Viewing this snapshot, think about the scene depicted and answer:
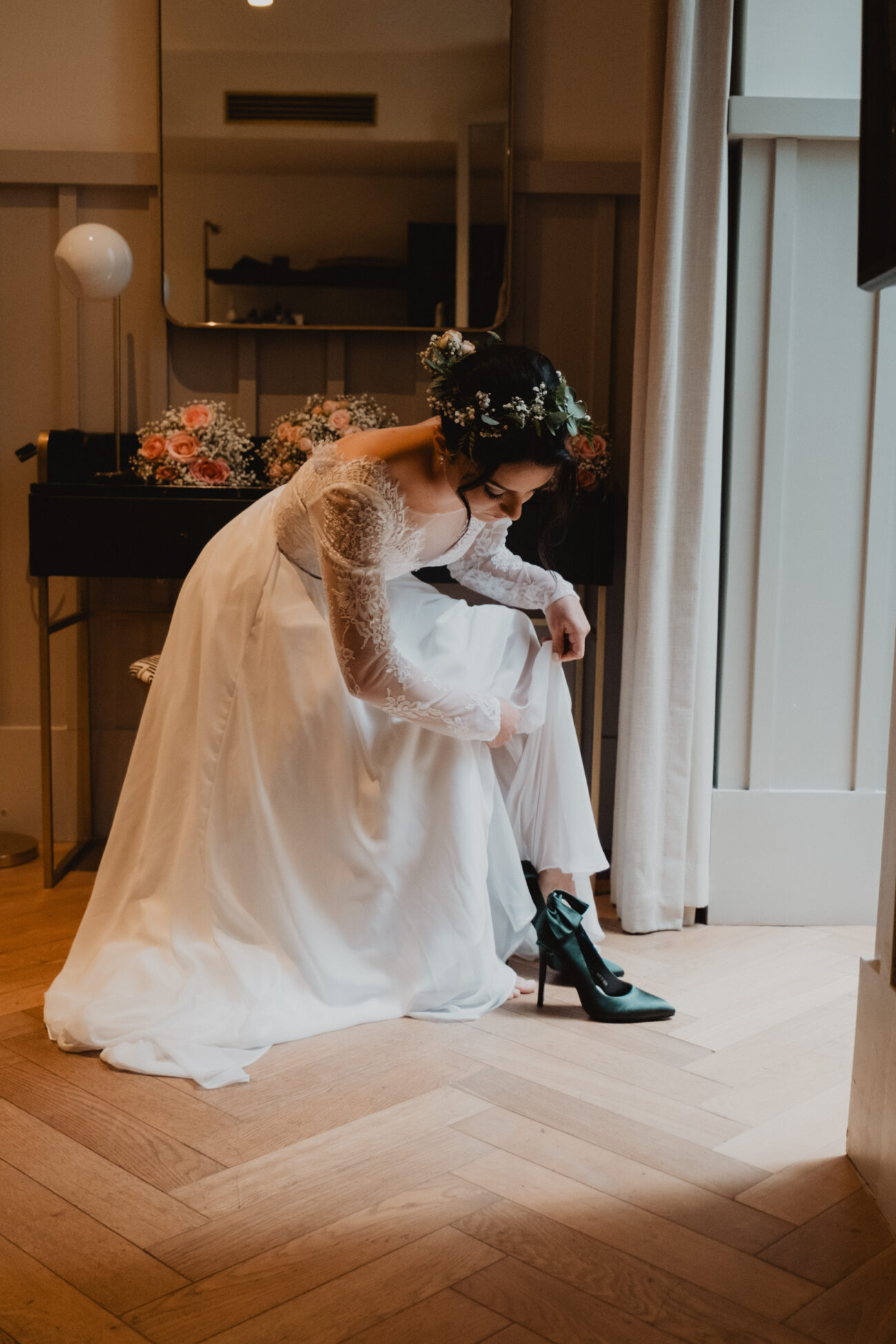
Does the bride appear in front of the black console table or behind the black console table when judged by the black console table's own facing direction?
in front

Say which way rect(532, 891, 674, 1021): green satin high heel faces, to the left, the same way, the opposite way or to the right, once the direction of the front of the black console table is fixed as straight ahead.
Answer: to the left

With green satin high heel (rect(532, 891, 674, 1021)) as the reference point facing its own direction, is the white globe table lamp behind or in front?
behind

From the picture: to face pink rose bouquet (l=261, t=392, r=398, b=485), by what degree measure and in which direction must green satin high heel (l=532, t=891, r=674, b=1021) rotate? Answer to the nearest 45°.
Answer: approximately 135° to its left

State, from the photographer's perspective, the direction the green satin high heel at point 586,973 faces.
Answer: facing to the right of the viewer

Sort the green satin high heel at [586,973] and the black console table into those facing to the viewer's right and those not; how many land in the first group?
1

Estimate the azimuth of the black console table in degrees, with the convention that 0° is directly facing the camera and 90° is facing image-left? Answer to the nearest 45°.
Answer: approximately 0°
